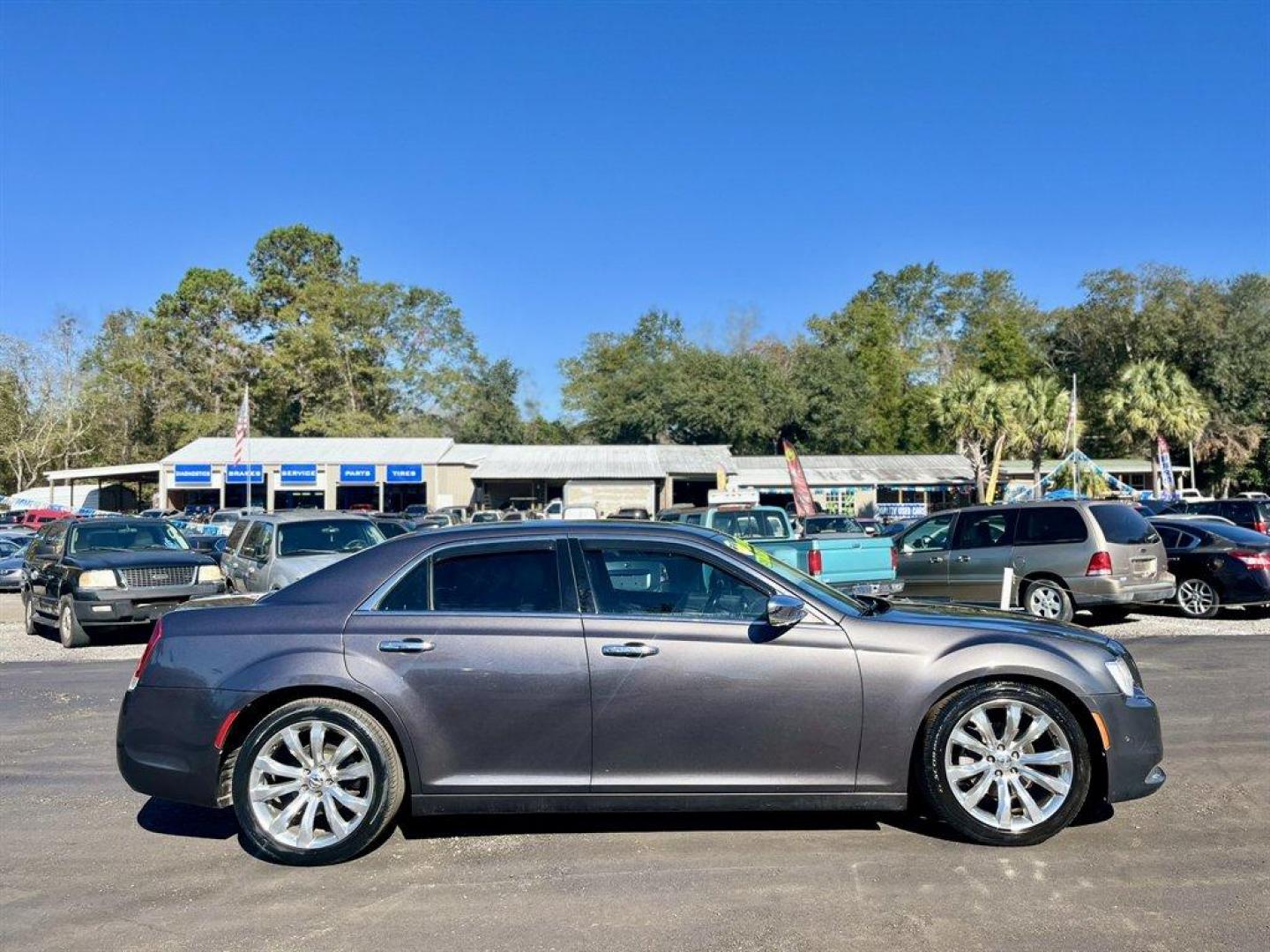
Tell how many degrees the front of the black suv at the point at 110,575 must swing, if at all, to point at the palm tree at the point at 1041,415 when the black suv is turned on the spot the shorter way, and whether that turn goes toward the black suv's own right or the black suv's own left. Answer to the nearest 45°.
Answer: approximately 90° to the black suv's own left

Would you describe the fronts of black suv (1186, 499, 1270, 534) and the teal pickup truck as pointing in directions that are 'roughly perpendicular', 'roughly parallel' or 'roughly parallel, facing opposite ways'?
roughly parallel

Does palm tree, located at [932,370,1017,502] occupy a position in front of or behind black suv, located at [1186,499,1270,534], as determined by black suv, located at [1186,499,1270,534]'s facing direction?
in front

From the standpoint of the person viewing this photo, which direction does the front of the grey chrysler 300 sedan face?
facing to the right of the viewer

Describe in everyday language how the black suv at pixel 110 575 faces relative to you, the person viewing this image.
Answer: facing the viewer and to the right of the viewer

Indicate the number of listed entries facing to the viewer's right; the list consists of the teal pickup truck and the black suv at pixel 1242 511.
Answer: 0

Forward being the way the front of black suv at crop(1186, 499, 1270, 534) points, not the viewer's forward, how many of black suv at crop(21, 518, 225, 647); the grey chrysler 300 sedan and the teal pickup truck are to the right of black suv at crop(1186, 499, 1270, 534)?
0

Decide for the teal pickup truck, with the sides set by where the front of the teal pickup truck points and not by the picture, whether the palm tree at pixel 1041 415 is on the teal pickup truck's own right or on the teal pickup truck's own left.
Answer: on the teal pickup truck's own right

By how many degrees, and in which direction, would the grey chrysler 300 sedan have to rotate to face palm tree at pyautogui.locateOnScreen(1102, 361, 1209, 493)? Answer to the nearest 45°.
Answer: approximately 45° to its left

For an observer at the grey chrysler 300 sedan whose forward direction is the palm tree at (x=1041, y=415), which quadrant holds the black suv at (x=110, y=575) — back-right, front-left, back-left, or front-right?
front-left

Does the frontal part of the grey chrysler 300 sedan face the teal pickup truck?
no

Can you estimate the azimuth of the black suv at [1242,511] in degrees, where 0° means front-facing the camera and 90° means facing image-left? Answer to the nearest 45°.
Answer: approximately 135°

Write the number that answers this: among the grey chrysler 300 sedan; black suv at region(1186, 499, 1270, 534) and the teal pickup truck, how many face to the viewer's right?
1

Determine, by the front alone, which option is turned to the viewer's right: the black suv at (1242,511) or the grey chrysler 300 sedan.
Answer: the grey chrysler 300 sedan

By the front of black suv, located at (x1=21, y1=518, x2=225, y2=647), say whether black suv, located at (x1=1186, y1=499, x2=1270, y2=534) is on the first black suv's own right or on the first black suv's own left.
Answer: on the first black suv's own left
